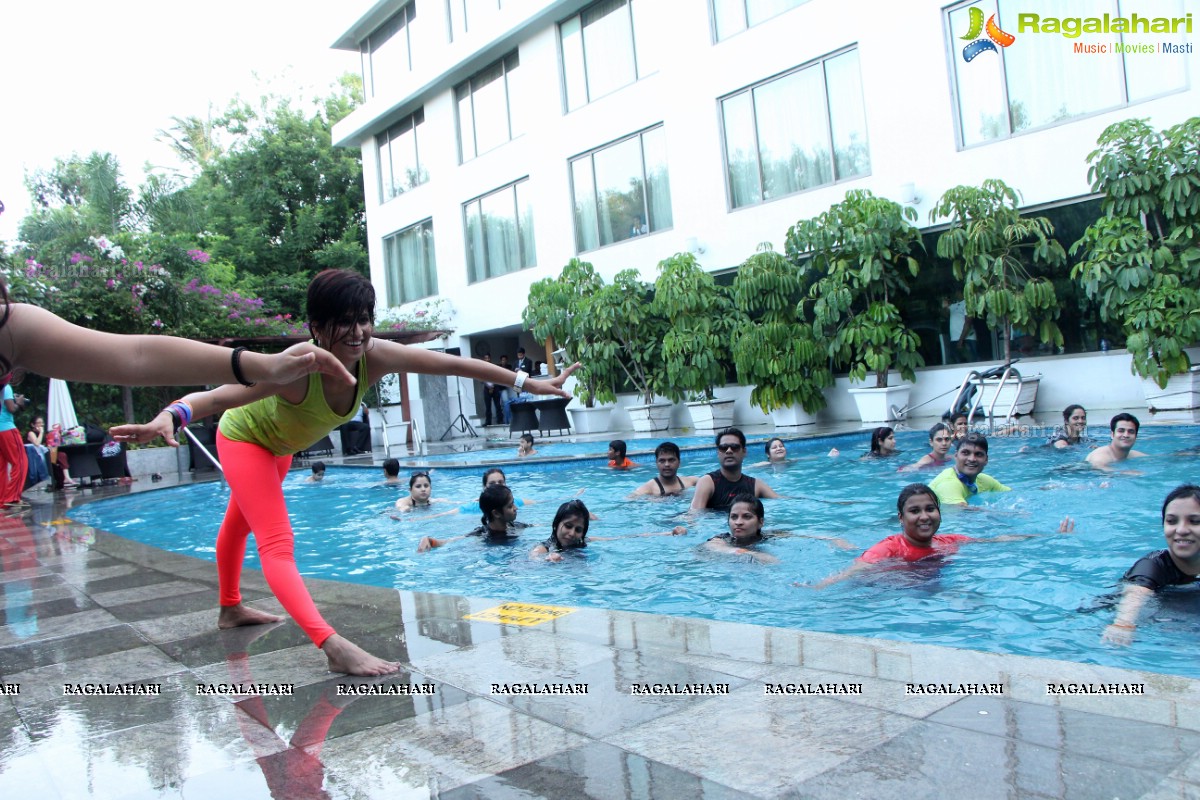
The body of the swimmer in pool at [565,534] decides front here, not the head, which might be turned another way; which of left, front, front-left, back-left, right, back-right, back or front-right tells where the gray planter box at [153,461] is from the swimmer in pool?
right

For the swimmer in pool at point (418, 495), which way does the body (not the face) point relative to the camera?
toward the camera

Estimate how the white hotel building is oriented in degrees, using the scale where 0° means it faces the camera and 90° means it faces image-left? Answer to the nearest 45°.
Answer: approximately 45°

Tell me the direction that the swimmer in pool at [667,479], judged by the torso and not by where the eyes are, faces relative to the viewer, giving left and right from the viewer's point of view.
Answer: facing the viewer

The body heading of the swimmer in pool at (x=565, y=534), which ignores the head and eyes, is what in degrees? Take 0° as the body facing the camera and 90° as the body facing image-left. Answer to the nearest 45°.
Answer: approximately 45°

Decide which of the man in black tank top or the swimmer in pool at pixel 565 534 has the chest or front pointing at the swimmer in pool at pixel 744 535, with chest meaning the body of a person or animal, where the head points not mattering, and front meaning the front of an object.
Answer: the man in black tank top

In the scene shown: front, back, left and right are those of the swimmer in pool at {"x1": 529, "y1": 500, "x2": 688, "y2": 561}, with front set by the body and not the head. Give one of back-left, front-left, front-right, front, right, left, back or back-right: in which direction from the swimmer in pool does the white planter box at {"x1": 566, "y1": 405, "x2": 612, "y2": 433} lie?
back-right

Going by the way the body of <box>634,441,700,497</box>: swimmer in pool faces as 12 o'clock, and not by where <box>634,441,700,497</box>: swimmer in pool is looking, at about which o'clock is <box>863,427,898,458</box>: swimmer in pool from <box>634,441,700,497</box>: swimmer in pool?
<box>863,427,898,458</box>: swimmer in pool is roughly at 8 o'clock from <box>634,441,700,497</box>: swimmer in pool.

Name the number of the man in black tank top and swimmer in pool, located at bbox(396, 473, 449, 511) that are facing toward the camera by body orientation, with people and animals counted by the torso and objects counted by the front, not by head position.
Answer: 2
